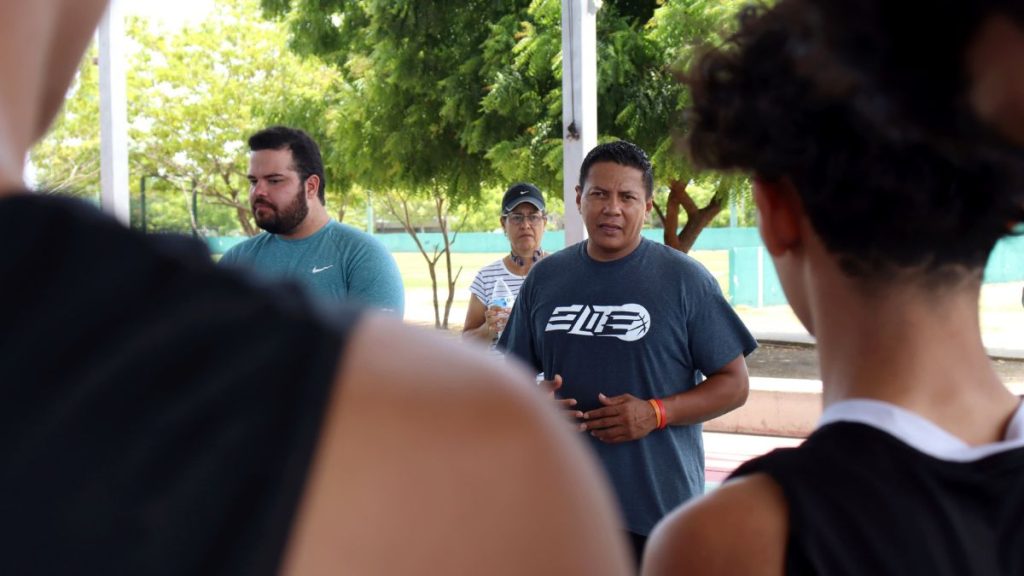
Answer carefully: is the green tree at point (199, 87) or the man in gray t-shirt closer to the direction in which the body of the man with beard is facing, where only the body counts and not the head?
the man in gray t-shirt

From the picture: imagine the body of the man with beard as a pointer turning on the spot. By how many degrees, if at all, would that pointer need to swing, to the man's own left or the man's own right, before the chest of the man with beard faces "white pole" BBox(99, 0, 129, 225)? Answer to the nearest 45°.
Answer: approximately 90° to the man's own right

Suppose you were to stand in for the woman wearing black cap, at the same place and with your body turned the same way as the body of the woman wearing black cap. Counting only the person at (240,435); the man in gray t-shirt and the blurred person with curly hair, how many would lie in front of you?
3

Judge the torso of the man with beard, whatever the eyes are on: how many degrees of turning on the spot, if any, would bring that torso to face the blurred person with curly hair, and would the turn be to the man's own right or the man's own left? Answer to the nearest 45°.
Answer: approximately 45° to the man's own left

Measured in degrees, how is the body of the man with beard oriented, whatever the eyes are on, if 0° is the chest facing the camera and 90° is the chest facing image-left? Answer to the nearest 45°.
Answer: approximately 45°

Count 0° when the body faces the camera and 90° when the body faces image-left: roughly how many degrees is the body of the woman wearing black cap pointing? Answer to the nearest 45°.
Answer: approximately 0°

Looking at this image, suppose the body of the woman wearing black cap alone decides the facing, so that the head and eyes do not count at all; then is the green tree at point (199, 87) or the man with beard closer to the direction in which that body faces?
the man with beard

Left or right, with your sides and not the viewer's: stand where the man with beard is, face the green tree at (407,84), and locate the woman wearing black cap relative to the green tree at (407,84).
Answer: right

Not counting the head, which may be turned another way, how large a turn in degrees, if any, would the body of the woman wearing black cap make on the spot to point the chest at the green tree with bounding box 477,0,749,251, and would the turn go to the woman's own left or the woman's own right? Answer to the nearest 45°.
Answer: approximately 180°

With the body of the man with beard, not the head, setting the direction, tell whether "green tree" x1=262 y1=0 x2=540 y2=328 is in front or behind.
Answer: behind
